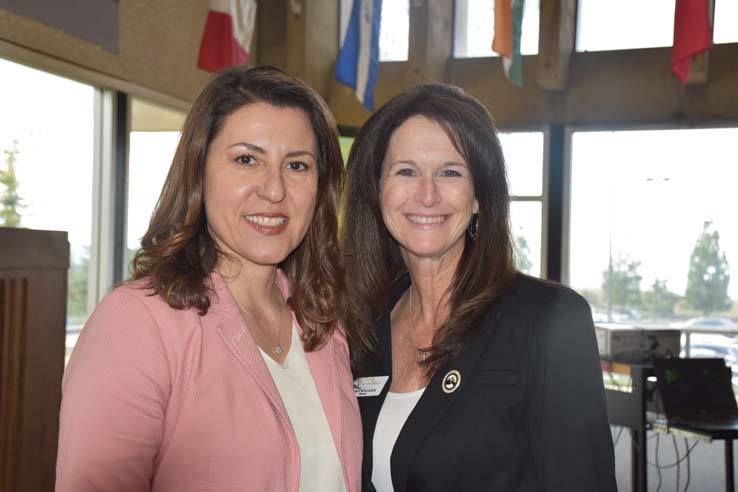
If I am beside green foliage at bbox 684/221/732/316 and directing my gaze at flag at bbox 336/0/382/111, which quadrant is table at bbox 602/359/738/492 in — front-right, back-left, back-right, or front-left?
front-left

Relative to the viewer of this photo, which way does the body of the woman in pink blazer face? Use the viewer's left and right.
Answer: facing the viewer and to the right of the viewer

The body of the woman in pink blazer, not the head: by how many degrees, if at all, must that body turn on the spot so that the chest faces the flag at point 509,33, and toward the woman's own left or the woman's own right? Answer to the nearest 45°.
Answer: approximately 90° to the woman's own left

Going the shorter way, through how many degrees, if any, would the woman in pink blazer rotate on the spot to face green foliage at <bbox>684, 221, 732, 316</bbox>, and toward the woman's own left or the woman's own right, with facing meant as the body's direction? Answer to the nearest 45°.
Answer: approximately 90° to the woman's own left

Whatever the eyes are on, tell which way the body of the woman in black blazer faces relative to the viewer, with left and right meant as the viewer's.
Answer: facing the viewer and to the left of the viewer

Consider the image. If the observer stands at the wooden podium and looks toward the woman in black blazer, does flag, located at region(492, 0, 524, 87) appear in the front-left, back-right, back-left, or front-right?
front-left

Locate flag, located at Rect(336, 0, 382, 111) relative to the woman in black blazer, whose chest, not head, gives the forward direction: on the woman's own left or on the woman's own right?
on the woman's own right

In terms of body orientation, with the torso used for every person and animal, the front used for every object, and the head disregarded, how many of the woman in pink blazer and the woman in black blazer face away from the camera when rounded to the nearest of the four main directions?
0
